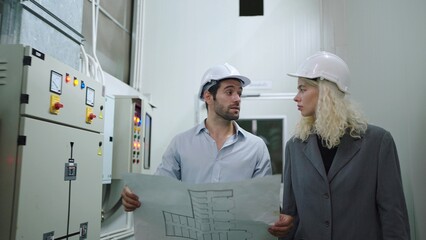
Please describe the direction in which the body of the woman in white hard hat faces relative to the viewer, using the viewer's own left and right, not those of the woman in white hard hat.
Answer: facing the viewer and to the left of the viewer

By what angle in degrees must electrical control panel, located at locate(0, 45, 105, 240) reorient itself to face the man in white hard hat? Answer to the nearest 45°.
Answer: approximately 45° to its left

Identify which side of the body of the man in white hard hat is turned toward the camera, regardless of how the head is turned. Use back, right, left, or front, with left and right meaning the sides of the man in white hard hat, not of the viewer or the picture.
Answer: front

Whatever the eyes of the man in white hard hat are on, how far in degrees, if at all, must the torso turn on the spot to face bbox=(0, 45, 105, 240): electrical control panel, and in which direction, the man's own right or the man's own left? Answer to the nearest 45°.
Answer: approximately 90° to the man's own right

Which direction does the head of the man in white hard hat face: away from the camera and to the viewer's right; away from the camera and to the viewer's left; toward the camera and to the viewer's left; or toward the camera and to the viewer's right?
toward the camera and to the viewer's right

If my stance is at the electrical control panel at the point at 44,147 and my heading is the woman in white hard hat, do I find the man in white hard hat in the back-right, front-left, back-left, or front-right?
front-left

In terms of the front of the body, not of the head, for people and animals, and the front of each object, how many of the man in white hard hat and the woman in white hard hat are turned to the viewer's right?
0

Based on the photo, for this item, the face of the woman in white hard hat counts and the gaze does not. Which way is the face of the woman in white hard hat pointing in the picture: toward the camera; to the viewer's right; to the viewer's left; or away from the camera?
to the viewer's left

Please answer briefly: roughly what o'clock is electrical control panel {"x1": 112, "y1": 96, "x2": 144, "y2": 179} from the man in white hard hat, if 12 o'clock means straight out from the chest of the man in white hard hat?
The electrical control panel is roughly at 5 o'clock from the man in white hard hat.

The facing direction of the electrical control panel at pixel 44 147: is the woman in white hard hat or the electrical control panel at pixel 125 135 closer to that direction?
the woman in white hard hat

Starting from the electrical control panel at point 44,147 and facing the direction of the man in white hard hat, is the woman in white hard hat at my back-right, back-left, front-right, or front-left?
front-right

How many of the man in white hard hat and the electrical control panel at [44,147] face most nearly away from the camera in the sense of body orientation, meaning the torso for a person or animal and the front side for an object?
0

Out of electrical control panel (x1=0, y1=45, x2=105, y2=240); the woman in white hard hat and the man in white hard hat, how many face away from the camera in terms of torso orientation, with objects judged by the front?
0

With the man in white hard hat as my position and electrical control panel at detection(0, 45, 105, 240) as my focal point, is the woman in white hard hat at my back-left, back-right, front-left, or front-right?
back-left

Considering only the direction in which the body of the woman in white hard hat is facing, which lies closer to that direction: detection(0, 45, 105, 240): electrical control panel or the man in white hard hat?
the electrical control panel
